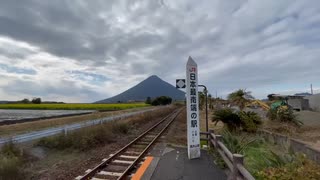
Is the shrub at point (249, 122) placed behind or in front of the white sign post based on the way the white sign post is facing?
behind

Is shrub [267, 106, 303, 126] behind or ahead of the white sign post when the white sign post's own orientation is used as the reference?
behind

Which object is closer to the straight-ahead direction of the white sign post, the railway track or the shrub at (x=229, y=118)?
the railway track

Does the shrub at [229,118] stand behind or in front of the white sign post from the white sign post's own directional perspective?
behind

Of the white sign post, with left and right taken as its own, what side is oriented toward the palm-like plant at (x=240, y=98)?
back

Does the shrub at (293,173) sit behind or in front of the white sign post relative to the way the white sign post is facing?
in front

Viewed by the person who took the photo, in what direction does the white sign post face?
facing the viewer
